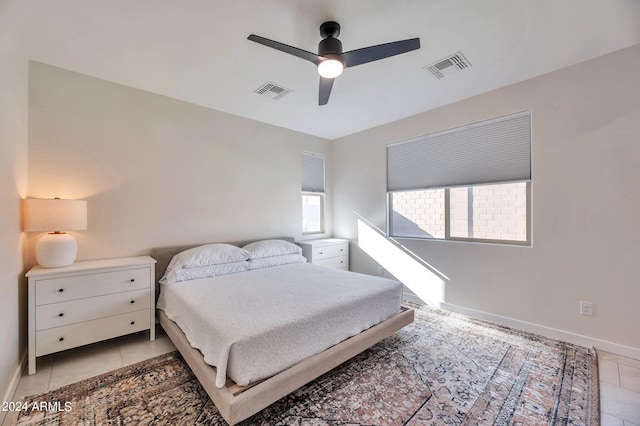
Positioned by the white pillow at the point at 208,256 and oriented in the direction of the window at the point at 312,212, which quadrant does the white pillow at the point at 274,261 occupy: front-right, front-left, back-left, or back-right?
front-right

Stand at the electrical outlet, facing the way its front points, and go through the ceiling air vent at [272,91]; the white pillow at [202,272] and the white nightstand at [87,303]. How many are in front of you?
3

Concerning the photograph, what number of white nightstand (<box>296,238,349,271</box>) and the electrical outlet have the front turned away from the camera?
0

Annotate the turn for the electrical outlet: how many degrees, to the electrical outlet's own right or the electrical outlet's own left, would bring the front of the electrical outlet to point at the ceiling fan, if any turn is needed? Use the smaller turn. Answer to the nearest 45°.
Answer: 0° — it already faces it

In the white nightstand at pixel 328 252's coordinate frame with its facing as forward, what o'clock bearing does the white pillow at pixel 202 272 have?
The white pillow is roughly at 3 o'clock from the white nightstand.

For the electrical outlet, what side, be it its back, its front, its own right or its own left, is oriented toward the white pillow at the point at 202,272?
front

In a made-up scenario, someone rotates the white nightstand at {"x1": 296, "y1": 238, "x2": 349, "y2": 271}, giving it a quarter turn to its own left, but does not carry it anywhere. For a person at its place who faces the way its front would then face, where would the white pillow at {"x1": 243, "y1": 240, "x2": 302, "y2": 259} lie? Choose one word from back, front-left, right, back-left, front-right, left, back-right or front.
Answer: back

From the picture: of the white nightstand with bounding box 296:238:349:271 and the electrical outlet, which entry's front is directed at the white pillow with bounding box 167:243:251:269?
the electrical outlet

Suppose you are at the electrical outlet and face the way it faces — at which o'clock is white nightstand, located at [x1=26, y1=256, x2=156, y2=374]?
The white nightstand is roughly at 12 o'clock from the electrical outlet.

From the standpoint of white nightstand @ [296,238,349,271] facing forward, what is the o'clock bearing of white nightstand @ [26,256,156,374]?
white nightstand @ [26,256,156,374] is roughly at 3 o'clock from white nightstand @ [296,238,349,271].

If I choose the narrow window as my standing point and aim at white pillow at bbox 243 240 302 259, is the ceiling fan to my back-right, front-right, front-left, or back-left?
front-left

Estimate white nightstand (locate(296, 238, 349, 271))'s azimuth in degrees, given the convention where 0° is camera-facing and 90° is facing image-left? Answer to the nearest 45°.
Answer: approximately 315°

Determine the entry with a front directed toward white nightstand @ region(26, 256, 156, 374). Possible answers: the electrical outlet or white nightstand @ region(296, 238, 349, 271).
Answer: the electrical outlet

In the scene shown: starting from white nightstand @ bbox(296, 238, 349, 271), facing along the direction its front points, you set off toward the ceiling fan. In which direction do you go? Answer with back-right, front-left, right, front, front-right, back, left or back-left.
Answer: front-right

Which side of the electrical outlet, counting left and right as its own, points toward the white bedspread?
front

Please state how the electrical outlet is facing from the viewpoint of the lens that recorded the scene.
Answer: facing the viewer and to the left of the viewer
